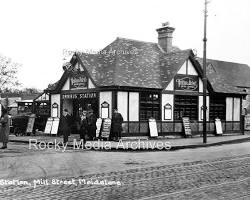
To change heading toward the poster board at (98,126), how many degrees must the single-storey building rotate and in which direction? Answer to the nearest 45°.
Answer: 0° — it already faces it

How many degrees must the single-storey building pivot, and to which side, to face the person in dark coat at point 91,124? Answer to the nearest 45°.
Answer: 0° — it already faces them

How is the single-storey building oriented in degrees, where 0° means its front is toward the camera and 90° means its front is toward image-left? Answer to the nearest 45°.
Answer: approximately 45°

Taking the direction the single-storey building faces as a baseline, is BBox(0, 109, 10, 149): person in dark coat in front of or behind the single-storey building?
in front

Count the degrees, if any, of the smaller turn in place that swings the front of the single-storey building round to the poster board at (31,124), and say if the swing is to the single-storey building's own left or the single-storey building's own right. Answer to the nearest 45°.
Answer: approximately 45° to the single-storey building's own right
